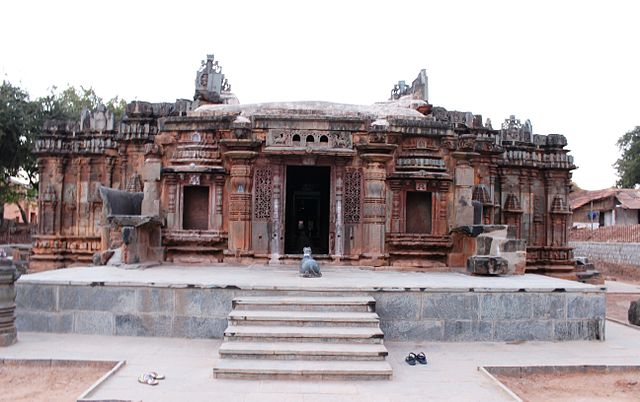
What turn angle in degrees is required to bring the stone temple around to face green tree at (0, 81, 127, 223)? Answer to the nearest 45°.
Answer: approximately 135° to its right

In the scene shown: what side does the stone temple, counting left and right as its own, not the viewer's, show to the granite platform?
front

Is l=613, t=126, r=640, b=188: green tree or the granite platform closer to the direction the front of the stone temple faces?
the granite platform

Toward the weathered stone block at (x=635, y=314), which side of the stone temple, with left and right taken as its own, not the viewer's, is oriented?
left

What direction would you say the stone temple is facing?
toward the camera

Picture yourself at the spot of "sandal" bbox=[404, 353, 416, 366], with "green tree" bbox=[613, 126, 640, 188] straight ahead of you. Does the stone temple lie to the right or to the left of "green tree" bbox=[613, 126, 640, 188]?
left

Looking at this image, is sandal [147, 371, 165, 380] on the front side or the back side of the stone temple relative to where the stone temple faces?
on the front side

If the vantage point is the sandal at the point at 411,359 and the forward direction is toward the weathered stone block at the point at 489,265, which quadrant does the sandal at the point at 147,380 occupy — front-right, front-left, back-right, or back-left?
back-left

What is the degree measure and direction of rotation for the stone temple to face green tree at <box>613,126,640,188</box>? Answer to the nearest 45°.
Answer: approximately 135° to its left

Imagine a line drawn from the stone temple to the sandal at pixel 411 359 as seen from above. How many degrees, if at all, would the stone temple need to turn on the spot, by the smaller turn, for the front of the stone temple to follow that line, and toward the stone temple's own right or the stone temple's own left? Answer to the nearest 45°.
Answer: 0° — it already faces it
